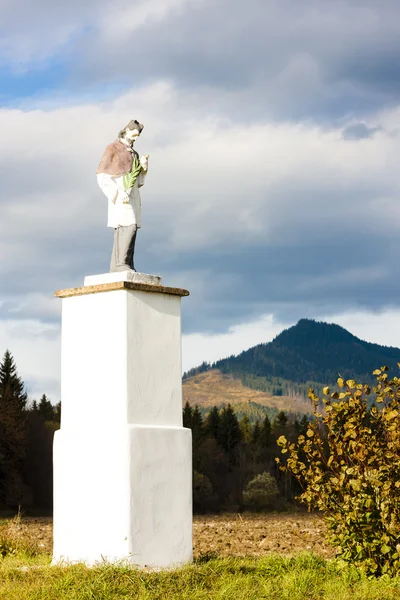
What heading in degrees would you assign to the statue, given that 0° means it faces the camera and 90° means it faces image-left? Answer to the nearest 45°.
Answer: approximately 315°

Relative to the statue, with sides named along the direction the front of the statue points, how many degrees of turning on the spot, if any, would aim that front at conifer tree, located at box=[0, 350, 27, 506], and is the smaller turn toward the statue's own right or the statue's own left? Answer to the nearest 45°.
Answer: approximately 135° to the statue's own left

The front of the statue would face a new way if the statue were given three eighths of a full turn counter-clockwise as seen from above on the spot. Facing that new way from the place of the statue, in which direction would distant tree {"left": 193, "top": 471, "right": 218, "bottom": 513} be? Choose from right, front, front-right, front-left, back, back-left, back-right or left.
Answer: front

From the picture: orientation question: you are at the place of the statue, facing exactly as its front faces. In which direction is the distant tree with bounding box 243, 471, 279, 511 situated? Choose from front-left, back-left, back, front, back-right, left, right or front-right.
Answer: back-left
